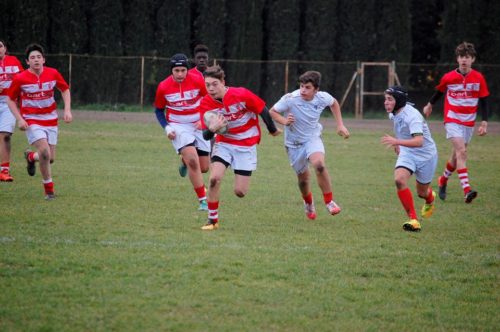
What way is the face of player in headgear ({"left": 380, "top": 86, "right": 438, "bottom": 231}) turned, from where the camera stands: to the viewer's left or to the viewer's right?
to the viewer's left

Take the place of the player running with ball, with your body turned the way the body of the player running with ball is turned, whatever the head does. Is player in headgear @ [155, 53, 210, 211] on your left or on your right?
on your right

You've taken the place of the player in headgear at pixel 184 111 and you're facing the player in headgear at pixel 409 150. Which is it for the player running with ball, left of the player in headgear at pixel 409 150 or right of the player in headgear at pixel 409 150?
right

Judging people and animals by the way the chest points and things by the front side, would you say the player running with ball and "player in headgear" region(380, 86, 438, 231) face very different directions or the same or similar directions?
same or similar directions

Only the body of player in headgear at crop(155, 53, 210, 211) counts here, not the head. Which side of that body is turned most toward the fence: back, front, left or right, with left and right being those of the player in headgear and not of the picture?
back

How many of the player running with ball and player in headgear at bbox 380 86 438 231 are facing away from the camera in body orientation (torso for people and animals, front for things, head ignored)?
0

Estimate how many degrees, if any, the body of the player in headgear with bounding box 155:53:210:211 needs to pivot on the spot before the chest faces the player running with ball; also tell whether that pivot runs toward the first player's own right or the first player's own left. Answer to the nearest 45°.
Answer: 0° — they already face them

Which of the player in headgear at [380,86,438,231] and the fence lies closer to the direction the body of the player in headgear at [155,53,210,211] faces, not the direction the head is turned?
the player in headgear

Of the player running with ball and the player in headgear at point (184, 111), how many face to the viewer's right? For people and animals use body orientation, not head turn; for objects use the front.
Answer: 0

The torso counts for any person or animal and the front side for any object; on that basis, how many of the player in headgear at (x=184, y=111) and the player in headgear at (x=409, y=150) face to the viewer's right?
0

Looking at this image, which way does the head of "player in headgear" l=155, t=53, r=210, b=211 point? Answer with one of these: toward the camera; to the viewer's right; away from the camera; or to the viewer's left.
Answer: toward the camera

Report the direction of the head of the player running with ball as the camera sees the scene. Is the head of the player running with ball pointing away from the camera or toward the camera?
toward the camera

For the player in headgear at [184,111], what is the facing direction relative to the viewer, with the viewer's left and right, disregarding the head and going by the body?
facing the viewer

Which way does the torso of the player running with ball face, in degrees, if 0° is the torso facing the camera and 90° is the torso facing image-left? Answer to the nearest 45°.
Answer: approximately 45°
